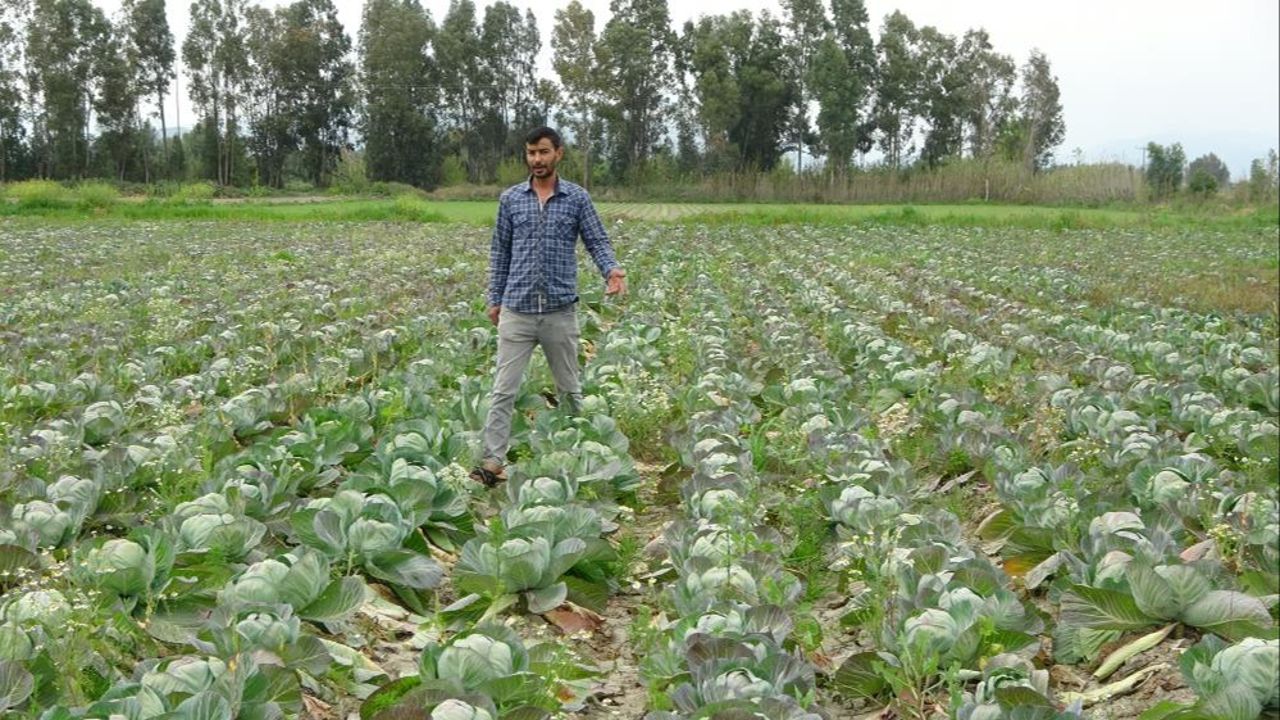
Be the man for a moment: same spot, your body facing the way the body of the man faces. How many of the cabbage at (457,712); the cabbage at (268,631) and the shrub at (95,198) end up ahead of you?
2

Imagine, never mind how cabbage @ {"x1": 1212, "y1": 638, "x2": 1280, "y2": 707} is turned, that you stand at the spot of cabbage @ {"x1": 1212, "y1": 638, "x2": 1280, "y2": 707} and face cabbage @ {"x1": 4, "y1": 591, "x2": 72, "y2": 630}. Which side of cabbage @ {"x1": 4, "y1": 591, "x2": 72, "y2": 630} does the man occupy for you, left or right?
right

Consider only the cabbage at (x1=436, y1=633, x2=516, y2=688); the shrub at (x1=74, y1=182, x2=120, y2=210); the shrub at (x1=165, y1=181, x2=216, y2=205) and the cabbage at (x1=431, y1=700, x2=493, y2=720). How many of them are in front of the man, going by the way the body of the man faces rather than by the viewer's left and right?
2

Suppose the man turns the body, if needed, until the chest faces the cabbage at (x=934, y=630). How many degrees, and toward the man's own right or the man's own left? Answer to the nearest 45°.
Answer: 0° — they already face it

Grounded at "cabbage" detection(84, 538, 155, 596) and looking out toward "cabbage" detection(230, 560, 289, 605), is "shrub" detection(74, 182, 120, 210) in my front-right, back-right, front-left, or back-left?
back-left

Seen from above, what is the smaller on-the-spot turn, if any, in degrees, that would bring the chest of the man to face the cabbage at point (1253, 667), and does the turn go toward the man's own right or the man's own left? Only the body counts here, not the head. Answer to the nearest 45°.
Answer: approximately 45° to the man's own left

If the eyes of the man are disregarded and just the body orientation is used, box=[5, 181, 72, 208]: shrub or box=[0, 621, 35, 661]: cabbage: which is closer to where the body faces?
the cabbage

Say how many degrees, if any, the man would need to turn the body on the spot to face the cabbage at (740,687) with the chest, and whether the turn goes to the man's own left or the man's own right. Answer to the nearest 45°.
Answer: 0° — they already face it

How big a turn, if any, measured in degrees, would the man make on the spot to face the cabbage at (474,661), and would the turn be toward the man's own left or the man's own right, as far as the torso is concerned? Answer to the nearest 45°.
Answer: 0° — they already face it

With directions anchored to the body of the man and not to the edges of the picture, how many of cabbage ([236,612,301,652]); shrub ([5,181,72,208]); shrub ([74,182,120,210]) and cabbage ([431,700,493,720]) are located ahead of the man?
2

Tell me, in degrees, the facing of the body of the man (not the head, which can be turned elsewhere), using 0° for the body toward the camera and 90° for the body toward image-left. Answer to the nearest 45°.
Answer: approximately 0°
